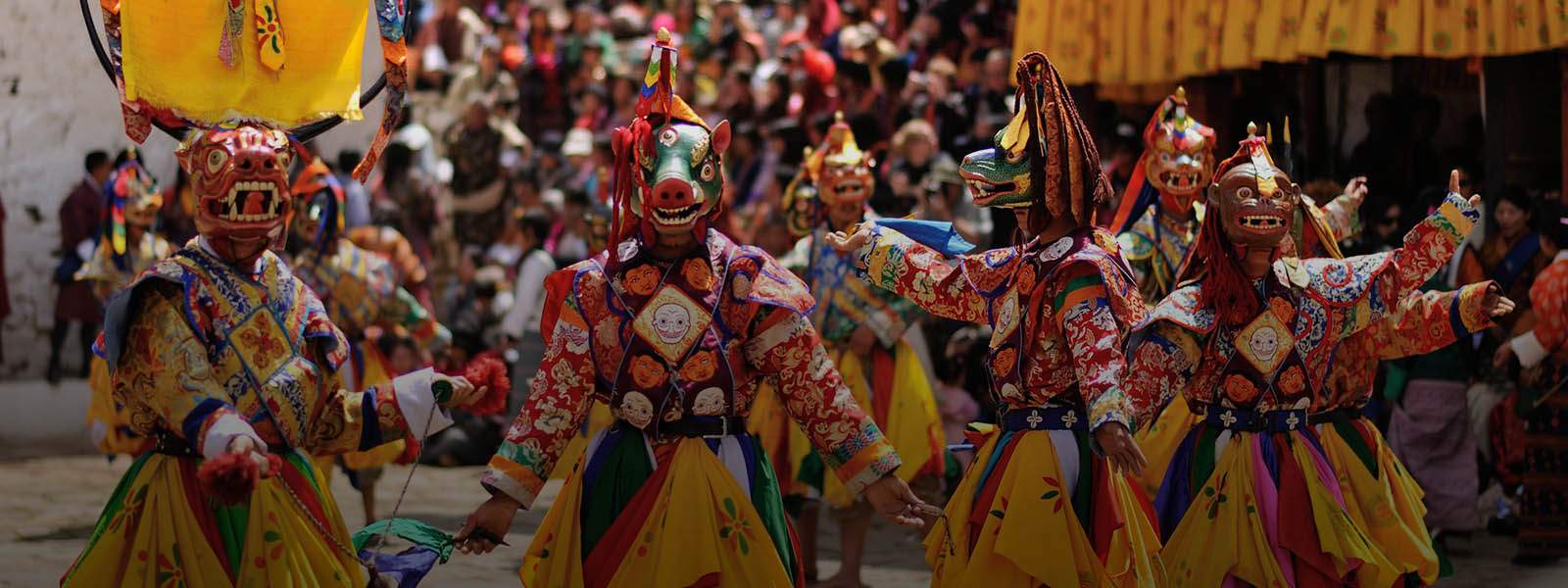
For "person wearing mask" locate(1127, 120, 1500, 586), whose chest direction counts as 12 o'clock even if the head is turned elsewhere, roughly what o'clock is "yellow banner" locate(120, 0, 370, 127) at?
The yellow banner is roughly at 2 o'clock from the person wearing mask.

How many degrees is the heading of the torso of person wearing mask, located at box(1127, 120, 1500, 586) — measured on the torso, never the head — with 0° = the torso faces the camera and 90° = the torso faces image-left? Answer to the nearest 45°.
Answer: approximately 0°

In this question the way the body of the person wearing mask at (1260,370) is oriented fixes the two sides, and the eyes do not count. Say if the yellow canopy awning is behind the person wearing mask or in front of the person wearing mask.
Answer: behind

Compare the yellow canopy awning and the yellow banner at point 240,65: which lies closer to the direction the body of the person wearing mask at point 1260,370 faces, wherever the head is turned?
the yellow banner
